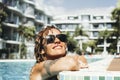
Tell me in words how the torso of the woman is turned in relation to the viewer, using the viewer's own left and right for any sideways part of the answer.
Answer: facing the viewer and to the right of the viewer
